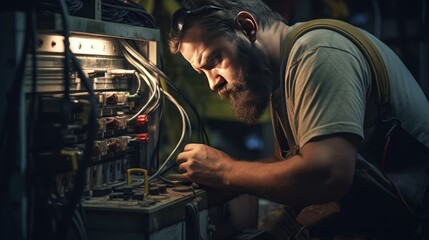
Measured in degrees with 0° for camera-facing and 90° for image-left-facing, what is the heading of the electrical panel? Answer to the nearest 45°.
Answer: approximately 315°
